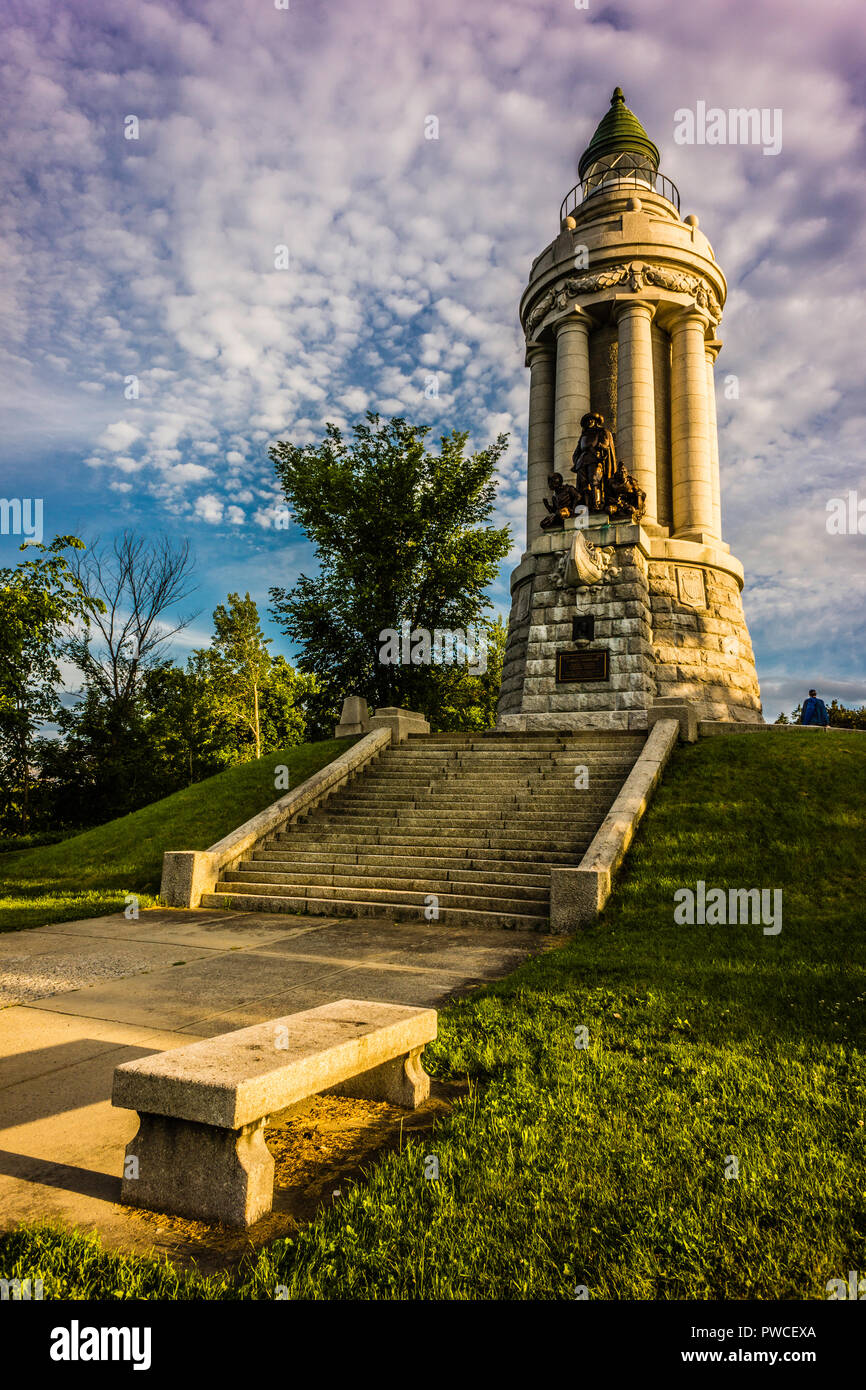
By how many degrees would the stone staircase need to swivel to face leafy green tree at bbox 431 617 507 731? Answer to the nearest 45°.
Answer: approximately 180°

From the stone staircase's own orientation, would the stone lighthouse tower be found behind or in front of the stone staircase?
behind

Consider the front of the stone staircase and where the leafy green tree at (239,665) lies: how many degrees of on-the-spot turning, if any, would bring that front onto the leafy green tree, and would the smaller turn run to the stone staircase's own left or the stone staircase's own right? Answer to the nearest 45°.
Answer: approximately 180°

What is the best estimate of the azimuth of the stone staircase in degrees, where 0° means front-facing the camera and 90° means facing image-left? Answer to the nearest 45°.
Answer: approximately 0°

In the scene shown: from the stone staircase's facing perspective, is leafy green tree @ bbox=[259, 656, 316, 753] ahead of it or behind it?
behind

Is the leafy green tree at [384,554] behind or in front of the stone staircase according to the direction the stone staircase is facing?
behind

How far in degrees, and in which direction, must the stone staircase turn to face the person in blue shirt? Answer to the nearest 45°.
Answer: approximately 135° to its left

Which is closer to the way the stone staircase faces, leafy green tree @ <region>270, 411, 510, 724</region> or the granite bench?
the granite bench
